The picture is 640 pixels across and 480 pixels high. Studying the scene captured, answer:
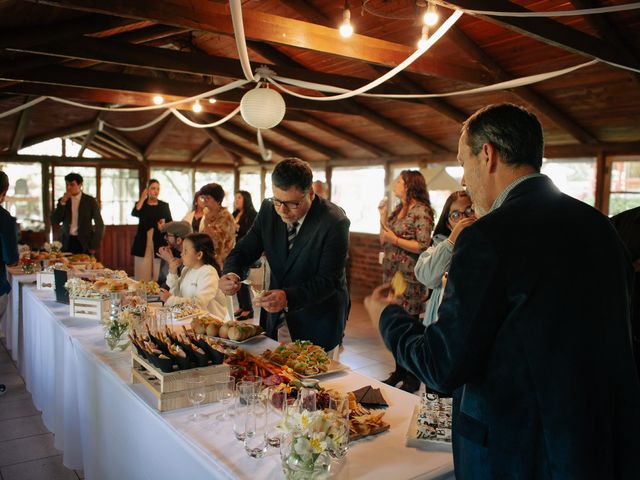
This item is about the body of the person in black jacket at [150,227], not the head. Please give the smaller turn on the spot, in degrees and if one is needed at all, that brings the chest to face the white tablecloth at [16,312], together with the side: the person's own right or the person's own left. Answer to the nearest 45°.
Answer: approximately 45° to the person's own right

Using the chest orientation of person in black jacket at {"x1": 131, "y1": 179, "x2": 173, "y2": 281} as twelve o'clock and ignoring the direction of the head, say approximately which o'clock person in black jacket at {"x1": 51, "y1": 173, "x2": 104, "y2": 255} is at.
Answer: person in black jacket at {"x1": 51, "y1": 173, "x2": 104, "y2": 255} is roughly at 3 o'clock from person in black jacket at {"x1": 131, "y1": 179, "x2": 173, "y2": 281}.

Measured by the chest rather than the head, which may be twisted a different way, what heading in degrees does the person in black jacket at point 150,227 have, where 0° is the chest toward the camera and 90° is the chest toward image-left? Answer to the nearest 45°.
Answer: approximately 0°

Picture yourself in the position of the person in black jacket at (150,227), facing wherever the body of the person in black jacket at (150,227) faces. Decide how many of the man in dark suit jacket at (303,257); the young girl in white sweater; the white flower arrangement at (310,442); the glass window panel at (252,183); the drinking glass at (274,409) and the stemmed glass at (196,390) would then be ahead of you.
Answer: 5

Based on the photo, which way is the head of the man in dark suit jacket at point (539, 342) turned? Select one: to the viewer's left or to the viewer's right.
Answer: to the viewer's left

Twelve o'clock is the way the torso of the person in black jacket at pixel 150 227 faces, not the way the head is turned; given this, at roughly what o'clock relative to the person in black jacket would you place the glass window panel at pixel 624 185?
The glass window panel is roughly at 10 o'clock from the person in black jacket.

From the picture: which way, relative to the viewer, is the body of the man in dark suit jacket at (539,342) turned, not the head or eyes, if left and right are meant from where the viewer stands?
facing away from the viewer and to the left of the viewer

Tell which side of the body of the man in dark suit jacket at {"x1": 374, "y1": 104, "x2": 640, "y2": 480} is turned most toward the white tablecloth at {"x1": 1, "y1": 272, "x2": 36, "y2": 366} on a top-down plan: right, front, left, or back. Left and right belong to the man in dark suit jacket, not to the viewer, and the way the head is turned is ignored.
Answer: front

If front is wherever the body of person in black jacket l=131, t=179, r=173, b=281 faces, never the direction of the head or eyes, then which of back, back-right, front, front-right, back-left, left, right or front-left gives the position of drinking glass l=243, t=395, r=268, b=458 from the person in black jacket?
front

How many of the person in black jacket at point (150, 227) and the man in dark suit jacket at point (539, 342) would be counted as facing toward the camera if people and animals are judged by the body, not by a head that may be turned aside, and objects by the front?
1

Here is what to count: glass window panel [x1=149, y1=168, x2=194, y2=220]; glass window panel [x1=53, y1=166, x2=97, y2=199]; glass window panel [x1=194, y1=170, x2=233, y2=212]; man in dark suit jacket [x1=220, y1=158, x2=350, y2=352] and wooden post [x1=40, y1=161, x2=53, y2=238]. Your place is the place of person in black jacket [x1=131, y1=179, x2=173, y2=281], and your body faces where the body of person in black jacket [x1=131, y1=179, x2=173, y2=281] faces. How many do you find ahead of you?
1

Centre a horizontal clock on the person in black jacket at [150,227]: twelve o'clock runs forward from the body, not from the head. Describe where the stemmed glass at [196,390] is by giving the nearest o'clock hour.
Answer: The stemmed glass is roughly at 12 o'clock from the person in black jacket.

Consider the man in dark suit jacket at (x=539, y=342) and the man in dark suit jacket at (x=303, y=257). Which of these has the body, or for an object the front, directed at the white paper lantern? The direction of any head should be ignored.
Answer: the man in dark suit jacket at (x=539, y=342)

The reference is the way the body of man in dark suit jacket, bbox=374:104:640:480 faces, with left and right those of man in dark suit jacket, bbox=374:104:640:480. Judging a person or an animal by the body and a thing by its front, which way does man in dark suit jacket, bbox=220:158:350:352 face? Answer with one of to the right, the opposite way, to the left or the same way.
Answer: to the left

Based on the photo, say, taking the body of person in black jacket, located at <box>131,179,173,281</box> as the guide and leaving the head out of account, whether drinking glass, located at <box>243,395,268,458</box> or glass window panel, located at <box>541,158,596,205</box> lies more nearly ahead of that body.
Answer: the drinking glass

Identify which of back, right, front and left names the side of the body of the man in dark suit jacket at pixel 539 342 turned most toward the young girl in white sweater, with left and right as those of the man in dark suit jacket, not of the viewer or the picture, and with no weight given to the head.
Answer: front

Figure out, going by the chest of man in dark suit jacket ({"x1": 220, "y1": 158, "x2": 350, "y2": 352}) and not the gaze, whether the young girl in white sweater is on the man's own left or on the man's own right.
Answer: on the man's own right

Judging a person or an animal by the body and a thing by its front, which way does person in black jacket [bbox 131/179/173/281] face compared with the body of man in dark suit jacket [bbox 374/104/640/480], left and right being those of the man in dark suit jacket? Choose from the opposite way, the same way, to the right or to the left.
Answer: the opposite way
